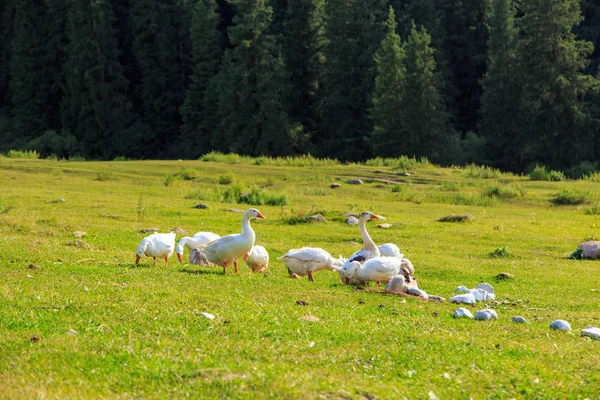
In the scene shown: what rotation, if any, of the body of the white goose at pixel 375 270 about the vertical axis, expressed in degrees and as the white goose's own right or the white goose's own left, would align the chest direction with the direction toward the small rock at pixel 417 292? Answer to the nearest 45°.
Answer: approximately 135° to the white goose's own left

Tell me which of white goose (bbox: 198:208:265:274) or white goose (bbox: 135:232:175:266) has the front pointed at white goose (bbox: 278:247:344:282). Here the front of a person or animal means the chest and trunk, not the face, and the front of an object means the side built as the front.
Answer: white goose (bbox: 198:208:265:274)

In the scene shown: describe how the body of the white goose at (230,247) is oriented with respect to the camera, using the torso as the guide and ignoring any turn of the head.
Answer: to the viewer's right

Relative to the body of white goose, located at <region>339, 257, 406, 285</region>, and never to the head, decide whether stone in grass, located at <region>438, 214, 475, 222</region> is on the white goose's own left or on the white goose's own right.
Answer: on the white goose's own right

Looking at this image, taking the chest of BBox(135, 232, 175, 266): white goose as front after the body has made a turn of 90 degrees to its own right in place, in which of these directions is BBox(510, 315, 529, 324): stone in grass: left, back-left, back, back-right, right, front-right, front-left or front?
back-right

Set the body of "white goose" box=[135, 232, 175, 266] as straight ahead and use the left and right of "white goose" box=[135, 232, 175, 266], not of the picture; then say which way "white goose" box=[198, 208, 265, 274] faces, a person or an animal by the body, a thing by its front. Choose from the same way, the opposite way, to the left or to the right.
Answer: the opposite way

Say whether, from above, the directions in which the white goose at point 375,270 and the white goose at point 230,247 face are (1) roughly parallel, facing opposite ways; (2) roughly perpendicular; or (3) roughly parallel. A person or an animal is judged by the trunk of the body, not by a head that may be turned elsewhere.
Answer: roughly parallel, facing opposite ways

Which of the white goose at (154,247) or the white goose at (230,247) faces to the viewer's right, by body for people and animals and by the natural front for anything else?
the white goose at (230,247)

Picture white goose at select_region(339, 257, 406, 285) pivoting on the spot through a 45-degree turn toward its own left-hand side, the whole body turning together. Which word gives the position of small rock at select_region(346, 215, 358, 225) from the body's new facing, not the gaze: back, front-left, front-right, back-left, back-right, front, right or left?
back-right

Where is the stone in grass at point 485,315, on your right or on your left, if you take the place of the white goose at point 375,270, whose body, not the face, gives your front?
on your left

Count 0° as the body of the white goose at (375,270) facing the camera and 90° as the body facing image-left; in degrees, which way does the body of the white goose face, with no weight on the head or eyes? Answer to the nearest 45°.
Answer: approximately 90°

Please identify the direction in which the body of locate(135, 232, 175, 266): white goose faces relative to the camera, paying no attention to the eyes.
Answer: to the viewer's left
